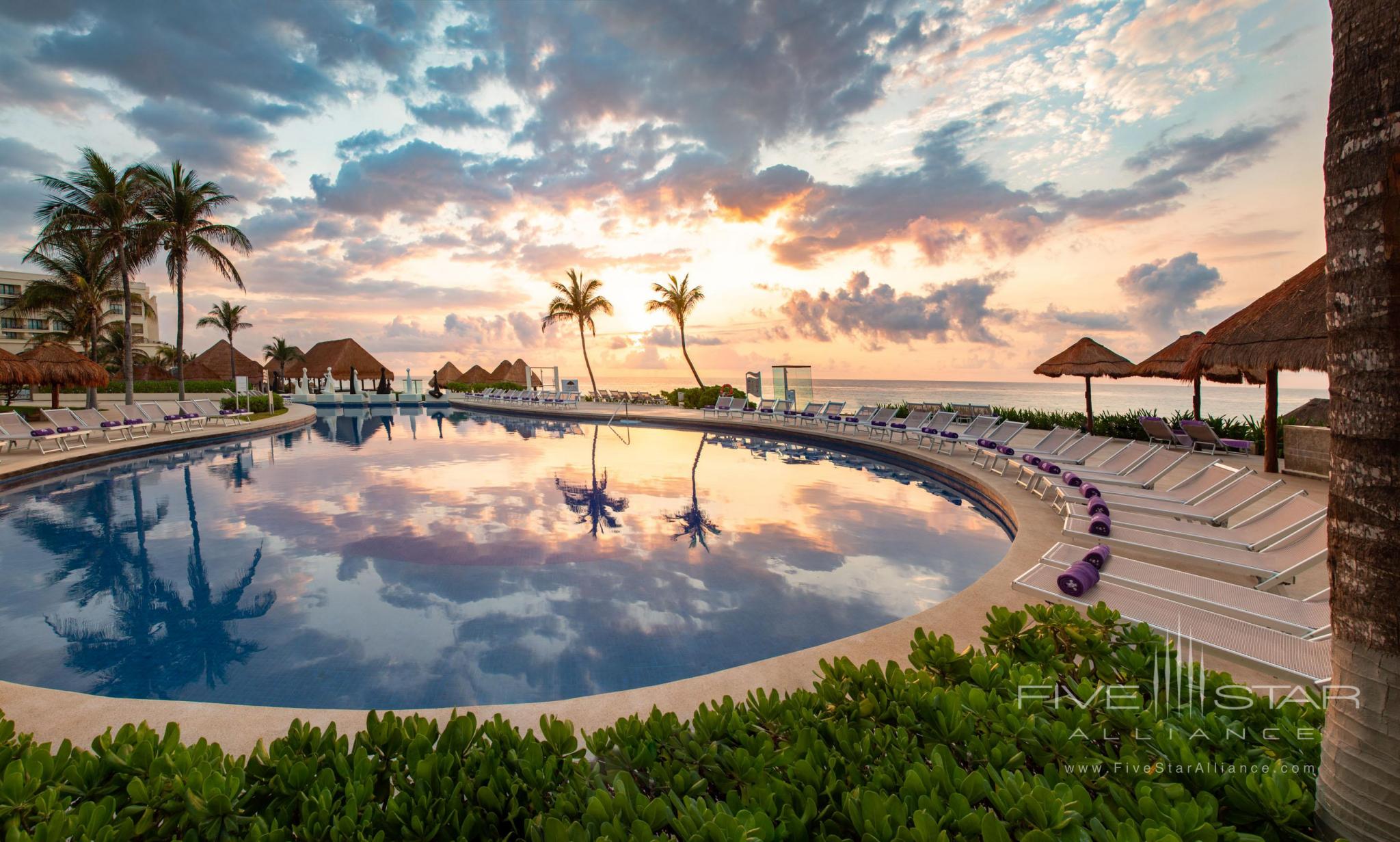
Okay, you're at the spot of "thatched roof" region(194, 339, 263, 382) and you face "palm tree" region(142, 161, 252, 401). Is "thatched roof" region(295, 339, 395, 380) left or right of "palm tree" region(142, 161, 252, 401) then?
left

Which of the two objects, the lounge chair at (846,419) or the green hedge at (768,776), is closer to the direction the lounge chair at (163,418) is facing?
the lounge chair
